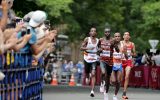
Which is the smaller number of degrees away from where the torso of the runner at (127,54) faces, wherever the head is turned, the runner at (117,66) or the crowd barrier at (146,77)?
the runner

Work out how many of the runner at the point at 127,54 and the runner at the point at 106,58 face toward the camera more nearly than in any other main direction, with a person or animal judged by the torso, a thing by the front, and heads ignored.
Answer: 2

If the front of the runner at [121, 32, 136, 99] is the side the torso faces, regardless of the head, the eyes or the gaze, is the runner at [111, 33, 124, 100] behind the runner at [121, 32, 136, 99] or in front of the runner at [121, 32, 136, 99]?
in front

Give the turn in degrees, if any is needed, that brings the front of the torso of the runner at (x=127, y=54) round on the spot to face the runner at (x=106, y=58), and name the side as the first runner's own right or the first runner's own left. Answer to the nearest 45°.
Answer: approximately 45° to the first runner's own right

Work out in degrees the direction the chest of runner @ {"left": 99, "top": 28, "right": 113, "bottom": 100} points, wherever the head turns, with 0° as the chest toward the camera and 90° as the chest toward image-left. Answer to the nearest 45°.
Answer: approximately 0°

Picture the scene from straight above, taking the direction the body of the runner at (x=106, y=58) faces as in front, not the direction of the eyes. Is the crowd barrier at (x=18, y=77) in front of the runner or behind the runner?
in front

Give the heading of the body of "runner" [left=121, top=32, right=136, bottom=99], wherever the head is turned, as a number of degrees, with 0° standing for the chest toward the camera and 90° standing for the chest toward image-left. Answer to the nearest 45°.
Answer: approximately 0°

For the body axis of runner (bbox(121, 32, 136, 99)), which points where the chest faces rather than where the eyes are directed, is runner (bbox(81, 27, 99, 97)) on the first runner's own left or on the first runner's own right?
on the first runner's own right
